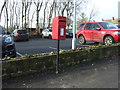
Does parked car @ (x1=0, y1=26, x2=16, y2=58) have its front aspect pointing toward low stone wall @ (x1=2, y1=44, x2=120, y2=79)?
yes

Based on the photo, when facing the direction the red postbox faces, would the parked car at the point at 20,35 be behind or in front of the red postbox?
behind

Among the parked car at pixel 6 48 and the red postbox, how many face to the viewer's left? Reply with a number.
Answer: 0

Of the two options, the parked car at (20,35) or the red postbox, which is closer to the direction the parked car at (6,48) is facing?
the red postbox

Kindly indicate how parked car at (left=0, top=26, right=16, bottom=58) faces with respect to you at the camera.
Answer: facing the viewer and to the right of the viewer

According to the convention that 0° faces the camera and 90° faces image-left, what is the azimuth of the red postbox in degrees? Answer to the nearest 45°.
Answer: approximately 315°

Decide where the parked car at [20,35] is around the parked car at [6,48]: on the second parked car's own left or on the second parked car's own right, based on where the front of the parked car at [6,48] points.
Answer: on the second parked car's own left
